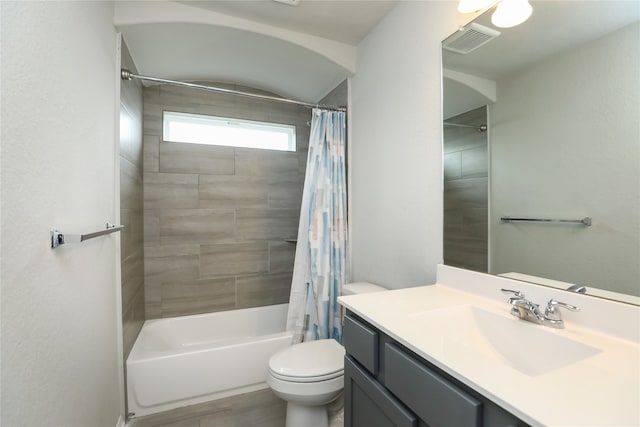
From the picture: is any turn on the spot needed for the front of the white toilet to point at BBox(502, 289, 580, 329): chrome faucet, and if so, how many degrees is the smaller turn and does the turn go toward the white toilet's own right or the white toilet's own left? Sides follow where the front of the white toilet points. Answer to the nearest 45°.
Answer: approximately 90° to the white toilet's own left

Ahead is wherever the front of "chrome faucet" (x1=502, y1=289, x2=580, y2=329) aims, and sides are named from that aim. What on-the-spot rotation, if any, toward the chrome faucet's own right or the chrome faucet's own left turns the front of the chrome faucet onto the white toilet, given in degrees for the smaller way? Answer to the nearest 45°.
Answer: approximately 45° to the chrome faucet's own right

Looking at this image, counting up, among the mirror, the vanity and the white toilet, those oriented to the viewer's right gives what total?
0

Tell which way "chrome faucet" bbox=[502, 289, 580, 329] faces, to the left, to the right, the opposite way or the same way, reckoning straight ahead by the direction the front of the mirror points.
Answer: the same way

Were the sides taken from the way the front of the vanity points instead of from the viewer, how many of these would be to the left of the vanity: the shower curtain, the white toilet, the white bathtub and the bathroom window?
0

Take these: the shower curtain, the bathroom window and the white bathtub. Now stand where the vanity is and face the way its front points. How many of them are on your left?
0

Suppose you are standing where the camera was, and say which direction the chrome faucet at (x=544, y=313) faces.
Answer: facing the viewer and to the left of the viewer

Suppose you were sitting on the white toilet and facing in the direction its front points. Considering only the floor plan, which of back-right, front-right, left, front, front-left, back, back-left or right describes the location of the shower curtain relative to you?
back-right

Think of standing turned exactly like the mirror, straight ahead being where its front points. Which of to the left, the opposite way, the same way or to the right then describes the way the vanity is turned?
the same way
